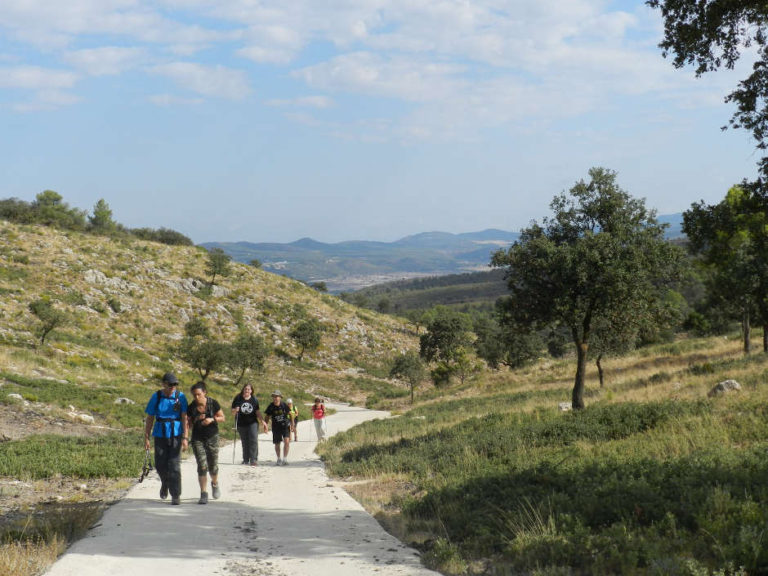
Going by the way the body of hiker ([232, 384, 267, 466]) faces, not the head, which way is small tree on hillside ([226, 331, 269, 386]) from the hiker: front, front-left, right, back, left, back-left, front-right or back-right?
back

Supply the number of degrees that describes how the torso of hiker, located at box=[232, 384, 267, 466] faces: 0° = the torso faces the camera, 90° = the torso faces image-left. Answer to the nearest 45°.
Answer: approximately 0°

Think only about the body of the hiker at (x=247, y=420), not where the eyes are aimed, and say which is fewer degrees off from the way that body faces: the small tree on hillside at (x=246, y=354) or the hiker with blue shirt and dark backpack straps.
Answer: the hiker with blue shirt and dark backpack straps

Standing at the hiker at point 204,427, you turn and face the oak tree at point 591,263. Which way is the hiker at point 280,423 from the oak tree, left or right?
left

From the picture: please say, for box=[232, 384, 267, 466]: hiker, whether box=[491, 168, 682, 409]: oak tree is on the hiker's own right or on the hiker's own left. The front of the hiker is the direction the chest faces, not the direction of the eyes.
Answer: on the hiker's own left

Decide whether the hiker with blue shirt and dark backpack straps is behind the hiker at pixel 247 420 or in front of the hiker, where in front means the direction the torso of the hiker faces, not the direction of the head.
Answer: in front
